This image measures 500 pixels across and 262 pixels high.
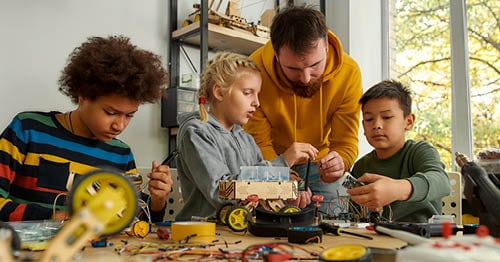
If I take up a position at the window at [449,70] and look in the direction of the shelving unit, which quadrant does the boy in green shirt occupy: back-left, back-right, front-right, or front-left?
front-left

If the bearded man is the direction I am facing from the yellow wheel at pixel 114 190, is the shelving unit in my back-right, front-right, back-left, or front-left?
front-left

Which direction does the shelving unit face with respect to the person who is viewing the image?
facing the viewer and to the right of the viewer

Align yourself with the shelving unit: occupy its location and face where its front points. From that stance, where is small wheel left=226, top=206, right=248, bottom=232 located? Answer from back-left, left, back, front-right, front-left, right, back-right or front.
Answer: front-right

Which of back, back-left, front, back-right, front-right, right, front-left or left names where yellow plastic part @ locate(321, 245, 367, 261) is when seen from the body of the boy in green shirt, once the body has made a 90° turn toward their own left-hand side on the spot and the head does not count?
front-right

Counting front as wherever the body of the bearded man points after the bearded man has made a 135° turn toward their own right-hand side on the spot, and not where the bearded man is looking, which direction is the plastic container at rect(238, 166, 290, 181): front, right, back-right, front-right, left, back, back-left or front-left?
back-left

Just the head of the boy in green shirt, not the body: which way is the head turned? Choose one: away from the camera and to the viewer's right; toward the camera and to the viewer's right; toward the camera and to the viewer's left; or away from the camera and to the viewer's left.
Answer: toward the camera and to the viewer's left

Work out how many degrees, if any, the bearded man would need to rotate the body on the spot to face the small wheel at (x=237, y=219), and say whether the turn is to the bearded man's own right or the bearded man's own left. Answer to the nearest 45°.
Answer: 0° — they already face it

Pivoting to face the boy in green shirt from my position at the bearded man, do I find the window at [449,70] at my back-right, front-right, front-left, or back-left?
front-left

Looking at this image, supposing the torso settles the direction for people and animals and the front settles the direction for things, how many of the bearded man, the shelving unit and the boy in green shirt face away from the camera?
0

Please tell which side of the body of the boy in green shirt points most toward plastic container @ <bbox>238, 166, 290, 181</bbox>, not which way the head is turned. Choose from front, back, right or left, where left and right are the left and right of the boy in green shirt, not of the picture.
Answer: front

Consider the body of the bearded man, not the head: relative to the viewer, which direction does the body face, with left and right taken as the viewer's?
facing the viewer

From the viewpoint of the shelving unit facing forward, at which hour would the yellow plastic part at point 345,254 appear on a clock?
The yellow plastic part is roughly at 1 o'clock from the shelving unit.

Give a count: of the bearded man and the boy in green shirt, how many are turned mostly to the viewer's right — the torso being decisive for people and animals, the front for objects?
0

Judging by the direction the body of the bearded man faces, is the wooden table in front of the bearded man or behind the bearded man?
in front

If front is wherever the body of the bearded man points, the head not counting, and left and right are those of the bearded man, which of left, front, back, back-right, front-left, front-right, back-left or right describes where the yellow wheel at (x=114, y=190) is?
front

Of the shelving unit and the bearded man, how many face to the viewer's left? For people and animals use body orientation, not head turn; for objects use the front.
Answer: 0

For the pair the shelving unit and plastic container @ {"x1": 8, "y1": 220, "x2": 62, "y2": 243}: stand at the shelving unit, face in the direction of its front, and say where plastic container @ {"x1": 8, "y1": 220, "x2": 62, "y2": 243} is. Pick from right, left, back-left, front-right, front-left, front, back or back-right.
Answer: front-right

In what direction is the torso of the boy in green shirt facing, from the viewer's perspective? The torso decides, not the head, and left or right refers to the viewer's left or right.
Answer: facing the viewer and to the left of the viewer

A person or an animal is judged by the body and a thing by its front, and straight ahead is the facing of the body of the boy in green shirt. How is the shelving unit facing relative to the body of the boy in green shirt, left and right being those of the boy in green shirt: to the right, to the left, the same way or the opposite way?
to the left

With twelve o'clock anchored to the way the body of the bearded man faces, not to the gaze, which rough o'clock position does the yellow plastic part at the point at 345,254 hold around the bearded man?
The yellow plastic part is roughly at 12 o'clock from the bearded man.
